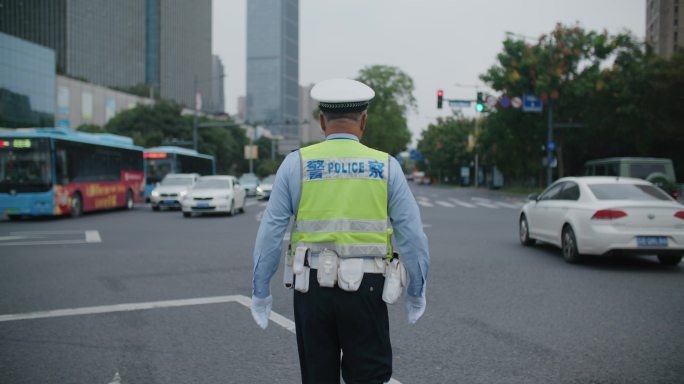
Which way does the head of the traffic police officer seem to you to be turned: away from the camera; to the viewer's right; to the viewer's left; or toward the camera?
away from the camera

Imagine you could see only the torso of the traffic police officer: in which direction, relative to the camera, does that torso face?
away from the camera

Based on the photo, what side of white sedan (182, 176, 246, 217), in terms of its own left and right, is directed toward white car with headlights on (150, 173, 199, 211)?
right

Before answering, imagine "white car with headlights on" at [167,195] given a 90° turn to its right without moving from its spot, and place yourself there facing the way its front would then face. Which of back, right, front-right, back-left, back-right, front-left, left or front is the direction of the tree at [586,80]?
back-right

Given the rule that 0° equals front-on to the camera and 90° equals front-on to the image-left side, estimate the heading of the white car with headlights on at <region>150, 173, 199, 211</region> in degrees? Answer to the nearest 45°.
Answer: approximately 45°

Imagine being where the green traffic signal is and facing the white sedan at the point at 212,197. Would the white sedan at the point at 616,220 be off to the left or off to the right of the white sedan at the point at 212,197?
left

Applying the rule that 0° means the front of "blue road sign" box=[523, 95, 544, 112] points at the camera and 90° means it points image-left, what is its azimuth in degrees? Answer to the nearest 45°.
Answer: approximately 0°

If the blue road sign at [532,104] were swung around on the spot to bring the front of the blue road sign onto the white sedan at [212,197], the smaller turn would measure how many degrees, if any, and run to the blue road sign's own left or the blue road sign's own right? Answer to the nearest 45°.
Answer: approximately 45° to the blue road sign's own right

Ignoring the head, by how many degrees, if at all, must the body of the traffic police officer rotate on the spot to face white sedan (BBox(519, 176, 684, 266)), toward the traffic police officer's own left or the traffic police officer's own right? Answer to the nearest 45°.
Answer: approximately 45° to the traffic police officer's own right
